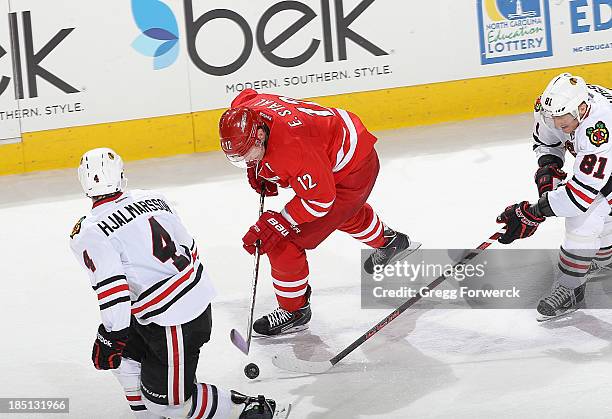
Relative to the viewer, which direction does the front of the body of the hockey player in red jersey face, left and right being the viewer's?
facing the viewer and to the left of the viewer

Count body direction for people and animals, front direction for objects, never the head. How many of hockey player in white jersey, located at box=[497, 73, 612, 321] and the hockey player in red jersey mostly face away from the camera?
0

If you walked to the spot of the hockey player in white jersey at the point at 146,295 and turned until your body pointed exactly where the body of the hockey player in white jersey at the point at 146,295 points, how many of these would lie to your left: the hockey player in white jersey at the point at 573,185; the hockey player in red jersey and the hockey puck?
0

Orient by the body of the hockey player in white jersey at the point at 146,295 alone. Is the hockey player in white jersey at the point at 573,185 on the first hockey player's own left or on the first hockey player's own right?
on the first hockey player's own right

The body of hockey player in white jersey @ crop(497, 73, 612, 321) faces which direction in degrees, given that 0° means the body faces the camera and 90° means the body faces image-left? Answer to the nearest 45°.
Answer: approximately 45°

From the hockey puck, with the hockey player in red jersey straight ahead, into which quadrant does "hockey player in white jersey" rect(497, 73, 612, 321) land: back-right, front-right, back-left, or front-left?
front-right

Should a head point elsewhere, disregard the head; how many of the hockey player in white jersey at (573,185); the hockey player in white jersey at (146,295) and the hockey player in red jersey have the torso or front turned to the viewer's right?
0

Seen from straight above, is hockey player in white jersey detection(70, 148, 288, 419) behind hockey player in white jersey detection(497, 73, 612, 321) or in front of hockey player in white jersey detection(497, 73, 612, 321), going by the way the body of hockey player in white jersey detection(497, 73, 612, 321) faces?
in front

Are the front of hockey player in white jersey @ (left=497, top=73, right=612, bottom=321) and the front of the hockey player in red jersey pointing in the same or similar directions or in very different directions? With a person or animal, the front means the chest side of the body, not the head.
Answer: same or similar directions

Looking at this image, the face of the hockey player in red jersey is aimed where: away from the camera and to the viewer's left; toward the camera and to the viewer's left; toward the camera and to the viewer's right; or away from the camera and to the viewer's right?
toward the camera and to the viewer's left
